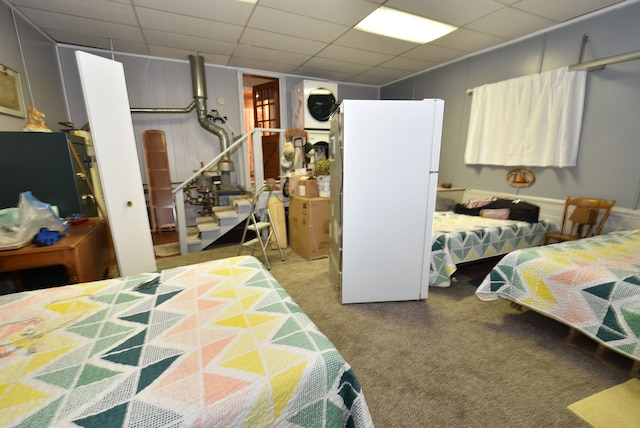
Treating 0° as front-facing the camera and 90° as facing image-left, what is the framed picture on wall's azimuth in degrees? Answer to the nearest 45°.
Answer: approximately 315°

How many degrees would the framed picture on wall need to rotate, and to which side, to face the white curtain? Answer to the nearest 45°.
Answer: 0° — it already faces it

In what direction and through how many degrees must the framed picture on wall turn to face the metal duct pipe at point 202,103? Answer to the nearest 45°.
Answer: approximately 45° to its left

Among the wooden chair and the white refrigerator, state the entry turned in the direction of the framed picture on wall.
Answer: the wooden chair

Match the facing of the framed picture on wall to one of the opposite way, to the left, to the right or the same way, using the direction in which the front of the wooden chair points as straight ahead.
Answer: the opposite way

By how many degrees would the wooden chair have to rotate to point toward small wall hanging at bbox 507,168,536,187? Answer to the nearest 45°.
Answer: approximately 90° to its right

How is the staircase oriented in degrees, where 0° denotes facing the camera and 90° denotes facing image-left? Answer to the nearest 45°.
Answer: approximately 90°

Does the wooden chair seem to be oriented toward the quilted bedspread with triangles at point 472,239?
yes
